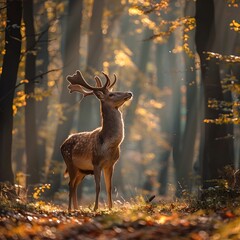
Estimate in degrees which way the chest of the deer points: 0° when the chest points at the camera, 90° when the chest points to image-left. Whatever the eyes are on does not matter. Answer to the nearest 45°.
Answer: approximately 315°

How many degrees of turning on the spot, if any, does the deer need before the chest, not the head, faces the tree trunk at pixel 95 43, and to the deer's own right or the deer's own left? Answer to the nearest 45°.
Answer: approximately 135° to the deer's own left

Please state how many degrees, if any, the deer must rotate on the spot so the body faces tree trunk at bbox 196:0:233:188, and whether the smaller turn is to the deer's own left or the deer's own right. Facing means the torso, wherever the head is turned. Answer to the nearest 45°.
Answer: approximately 45° to the deer's own left

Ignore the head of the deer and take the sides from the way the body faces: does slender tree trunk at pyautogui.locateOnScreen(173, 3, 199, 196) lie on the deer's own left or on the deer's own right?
on the deer's own left

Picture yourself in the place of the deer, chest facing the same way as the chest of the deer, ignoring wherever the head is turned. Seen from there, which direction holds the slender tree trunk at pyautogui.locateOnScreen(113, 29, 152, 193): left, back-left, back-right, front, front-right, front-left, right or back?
back-left

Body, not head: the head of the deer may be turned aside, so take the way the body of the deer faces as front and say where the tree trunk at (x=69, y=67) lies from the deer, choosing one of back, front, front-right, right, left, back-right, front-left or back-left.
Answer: back-left

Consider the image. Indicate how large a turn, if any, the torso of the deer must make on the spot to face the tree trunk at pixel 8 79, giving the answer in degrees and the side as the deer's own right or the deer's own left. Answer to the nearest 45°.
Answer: approximately 135° to the deer's own right

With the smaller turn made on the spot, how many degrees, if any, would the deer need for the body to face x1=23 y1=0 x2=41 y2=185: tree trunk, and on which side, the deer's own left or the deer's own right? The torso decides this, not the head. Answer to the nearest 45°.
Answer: approximately 135° to the deer's own left

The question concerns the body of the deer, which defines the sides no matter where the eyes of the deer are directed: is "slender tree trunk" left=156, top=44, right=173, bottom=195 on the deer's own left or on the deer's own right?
on the deer's own left
